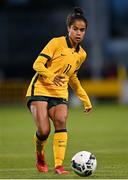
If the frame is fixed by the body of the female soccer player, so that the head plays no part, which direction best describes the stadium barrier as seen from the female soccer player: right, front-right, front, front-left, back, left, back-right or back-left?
back-left

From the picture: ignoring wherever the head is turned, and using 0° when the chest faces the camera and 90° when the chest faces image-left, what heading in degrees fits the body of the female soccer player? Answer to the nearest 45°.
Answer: approximately 315°
